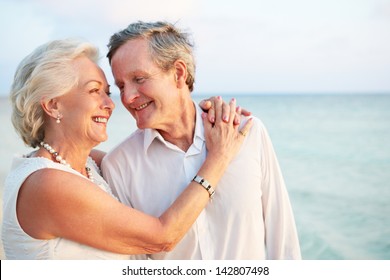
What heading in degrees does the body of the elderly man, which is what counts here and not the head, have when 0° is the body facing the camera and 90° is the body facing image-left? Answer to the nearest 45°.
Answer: approximately 0°

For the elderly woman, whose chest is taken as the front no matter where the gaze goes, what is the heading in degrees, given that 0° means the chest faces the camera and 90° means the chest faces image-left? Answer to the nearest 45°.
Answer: approximately 270°
